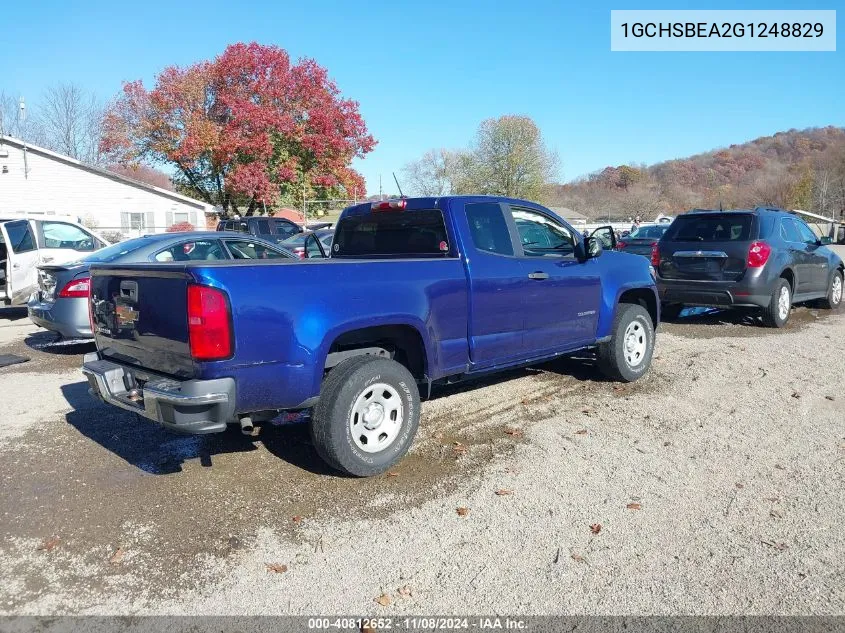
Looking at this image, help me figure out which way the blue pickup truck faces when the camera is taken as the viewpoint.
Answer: facing away from the viewer and to the right of the viewer

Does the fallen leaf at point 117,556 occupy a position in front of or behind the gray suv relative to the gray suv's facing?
behind

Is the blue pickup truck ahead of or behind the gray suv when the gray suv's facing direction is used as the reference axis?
behind

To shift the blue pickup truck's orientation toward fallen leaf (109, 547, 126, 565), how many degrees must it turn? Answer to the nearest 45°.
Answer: approximately 180°

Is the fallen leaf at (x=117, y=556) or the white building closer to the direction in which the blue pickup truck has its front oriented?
the white building

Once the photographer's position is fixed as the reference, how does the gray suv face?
facing away from the viewer and to the right of the viewer

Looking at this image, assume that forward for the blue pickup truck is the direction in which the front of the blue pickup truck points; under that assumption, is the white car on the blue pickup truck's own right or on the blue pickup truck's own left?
on the blue pickup truck's own left
